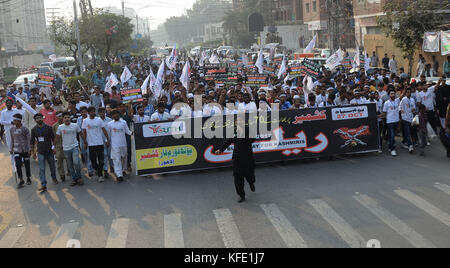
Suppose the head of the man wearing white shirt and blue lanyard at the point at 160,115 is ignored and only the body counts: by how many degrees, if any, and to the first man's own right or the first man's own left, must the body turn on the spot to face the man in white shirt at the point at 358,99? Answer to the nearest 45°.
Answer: approximately 90° to the first man's own left

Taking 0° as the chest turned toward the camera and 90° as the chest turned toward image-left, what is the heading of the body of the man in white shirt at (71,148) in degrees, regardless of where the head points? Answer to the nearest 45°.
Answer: approximately 0°

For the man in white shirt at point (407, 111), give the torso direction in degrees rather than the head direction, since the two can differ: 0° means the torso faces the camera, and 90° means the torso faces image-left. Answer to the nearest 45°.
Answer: approximately 0°

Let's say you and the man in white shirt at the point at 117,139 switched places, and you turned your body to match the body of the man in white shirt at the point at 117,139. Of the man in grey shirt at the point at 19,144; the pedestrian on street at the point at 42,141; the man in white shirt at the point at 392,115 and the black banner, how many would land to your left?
2

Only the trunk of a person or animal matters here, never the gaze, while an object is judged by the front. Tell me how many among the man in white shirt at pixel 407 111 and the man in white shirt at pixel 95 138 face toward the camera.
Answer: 2

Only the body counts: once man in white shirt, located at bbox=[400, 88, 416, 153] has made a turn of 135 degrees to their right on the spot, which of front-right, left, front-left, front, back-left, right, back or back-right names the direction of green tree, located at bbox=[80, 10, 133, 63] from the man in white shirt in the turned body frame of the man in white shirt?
front

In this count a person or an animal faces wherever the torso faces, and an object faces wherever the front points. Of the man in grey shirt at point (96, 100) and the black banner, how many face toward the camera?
2

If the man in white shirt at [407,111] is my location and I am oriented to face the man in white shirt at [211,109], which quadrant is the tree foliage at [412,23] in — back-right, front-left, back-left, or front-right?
back-right

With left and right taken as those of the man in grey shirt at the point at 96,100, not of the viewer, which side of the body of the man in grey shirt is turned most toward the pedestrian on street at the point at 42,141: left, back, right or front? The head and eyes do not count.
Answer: front

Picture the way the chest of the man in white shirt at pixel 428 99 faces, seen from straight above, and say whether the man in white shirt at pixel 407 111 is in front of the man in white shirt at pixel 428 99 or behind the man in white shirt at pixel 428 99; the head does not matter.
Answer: in front

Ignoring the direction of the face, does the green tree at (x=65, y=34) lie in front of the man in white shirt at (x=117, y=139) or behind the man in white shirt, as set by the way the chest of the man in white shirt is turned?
behind
